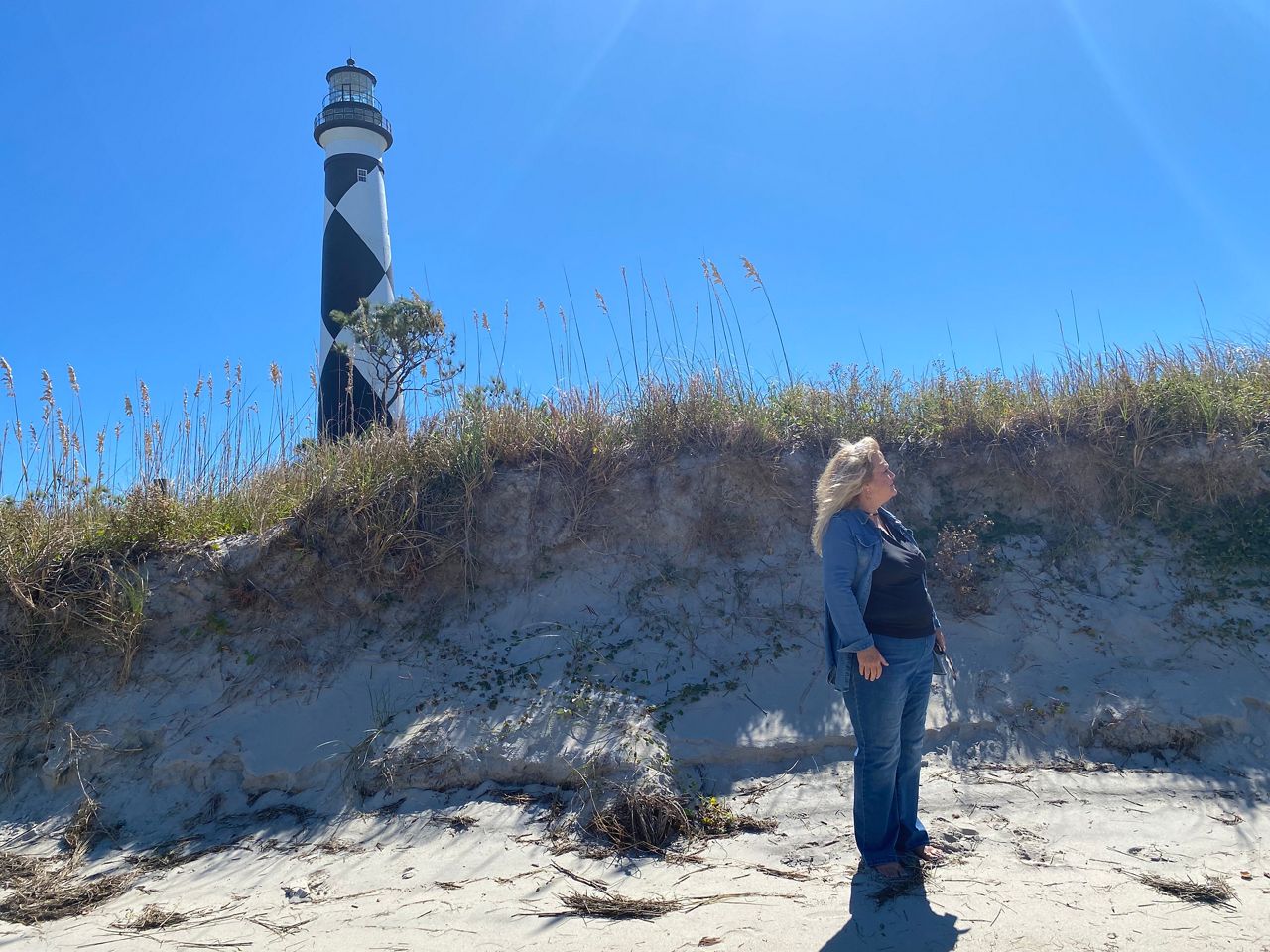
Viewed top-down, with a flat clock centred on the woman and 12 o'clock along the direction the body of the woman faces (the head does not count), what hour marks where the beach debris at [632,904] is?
The beach debris is roughly at 4 o'clock from the woman.

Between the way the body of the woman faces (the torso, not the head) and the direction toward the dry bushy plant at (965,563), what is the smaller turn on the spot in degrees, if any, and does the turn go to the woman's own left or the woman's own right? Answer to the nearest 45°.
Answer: approximately 135° to the woman's own left

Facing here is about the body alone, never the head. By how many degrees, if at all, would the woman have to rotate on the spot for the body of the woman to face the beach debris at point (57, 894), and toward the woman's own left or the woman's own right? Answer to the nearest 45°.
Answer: approximately 135° to the woman's own right

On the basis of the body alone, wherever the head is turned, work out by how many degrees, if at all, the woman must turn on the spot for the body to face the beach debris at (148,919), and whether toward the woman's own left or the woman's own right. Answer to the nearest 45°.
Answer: approximately 135° to the woman's own right

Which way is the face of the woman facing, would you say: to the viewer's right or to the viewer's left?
to the viewer's right

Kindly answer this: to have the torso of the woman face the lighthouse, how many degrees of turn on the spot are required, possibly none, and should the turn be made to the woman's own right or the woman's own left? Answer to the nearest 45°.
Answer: approximately 180°

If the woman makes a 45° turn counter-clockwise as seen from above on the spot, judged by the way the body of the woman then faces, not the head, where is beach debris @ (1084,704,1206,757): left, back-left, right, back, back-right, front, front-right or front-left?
front-left
